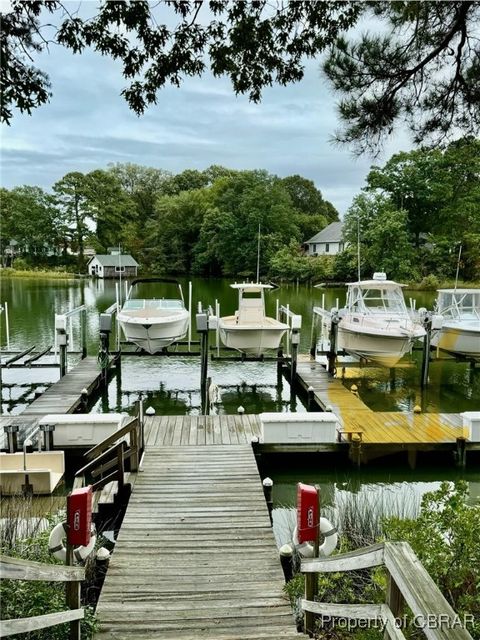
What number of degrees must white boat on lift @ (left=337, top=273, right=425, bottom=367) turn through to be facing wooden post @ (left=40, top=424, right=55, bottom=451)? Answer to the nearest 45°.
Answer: approximately 90° to its right

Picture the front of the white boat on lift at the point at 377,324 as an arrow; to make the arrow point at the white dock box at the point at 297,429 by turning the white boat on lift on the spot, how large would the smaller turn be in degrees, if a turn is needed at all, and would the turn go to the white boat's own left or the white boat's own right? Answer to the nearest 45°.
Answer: approximately 45° to the white boat's own right

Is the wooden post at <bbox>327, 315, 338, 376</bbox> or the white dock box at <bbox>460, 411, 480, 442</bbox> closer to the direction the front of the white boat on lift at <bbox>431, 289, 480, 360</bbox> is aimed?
the white dock box

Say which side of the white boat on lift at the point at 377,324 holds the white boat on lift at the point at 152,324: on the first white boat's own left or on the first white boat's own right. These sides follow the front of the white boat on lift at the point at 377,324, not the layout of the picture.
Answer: on the first white boat's own right

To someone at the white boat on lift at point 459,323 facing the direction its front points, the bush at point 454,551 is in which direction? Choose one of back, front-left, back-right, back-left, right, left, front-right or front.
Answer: front-right

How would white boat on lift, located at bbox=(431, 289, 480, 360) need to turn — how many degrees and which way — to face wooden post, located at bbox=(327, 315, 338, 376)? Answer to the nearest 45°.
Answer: approximately 90° to its right

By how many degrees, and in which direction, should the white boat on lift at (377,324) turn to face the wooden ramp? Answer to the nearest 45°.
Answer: approximately 45° to its right

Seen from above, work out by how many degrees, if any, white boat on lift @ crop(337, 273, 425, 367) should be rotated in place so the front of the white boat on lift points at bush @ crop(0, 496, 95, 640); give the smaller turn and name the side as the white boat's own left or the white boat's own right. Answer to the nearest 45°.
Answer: approximately 45° to the white boat's own right

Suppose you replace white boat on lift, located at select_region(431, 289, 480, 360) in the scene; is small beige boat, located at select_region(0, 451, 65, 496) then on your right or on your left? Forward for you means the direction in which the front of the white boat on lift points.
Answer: on your right

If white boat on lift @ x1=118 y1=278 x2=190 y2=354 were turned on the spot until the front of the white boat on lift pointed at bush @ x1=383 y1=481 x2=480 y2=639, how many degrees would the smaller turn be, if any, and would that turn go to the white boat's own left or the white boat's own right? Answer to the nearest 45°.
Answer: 0° — it already faces it

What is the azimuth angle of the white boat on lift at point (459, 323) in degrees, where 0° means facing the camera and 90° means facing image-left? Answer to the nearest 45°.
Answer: approximately 315°

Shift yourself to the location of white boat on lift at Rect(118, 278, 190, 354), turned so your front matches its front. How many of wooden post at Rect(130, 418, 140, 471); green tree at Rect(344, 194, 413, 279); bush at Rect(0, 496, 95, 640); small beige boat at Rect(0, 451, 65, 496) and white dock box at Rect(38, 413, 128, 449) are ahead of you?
4

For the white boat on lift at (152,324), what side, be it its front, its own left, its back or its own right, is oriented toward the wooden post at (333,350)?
left
